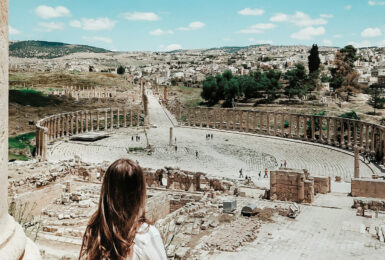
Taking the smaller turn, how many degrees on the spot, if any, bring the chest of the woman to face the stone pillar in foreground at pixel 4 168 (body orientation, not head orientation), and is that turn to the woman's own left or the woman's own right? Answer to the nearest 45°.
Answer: approximately 45° to the woman's own left

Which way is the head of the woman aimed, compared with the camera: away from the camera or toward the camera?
away from the camera

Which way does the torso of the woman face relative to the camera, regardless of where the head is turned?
away from the camera

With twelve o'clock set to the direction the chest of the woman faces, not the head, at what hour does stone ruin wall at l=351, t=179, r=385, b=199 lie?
The stone ruin wall is roughly at 1 o'clock from the woman.

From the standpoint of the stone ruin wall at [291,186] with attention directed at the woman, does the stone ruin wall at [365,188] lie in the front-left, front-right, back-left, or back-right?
back-left

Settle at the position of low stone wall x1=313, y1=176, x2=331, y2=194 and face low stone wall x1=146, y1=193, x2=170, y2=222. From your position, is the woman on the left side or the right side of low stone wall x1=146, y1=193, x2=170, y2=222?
left

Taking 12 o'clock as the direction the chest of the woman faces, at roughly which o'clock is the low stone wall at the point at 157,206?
The low stone wall is roughly at 12 o'clock from the woman.
